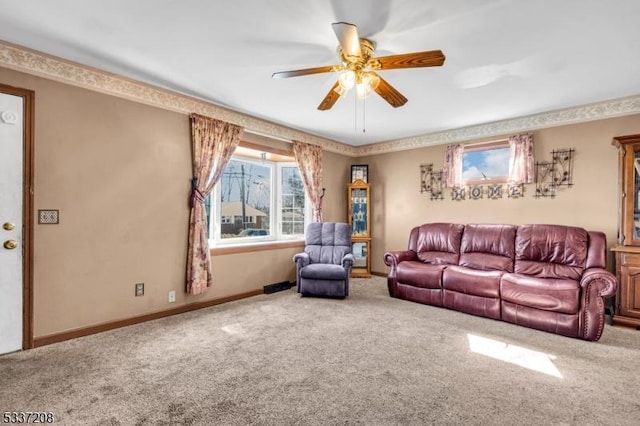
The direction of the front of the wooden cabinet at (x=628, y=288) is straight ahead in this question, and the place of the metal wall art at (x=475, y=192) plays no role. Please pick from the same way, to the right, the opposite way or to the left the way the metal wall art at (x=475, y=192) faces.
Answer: the same way

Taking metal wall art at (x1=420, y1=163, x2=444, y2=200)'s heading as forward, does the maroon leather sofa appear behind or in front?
in front

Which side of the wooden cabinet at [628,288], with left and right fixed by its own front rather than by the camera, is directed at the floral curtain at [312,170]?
right

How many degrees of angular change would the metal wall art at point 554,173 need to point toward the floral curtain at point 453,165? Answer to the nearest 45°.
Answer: approximately 90° to its right

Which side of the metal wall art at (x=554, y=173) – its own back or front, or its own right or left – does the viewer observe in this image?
front

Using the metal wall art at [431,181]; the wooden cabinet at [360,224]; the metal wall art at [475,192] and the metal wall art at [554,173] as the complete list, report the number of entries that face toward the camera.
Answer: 4

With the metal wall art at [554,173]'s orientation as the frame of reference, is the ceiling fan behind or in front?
in front

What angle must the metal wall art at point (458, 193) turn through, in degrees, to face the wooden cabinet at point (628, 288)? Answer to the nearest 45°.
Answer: approximately 45° to its left

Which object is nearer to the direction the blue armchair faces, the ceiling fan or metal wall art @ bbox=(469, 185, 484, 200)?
the ceiling fan

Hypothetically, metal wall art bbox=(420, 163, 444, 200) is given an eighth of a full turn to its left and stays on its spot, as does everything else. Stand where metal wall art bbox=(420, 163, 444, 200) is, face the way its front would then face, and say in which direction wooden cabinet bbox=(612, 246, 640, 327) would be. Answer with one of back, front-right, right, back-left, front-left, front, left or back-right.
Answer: front

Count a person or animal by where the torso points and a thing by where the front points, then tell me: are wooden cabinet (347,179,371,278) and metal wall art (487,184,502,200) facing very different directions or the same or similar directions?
same or similar directions

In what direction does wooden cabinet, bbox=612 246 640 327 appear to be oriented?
toward the camera

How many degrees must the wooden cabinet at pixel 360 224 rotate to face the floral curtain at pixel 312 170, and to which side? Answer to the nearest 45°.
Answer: approximately 45° to its right

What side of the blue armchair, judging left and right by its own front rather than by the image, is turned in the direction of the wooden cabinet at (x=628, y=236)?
left

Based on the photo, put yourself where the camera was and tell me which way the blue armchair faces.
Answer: facing the viewer

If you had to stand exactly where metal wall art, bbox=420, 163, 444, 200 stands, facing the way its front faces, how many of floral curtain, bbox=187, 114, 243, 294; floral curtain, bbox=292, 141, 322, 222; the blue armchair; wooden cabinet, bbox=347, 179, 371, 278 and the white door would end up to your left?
0

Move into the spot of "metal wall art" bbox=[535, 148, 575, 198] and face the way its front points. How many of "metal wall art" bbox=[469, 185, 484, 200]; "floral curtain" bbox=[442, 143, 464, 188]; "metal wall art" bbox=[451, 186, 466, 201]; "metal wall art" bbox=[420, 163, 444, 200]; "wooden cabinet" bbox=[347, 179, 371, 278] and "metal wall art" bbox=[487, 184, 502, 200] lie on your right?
6

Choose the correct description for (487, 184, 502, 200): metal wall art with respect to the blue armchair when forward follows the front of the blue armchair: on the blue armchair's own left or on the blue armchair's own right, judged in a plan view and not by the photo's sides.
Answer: on the blue armchair's own left

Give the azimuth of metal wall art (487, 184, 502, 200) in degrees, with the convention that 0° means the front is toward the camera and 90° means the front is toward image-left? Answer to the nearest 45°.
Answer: approximately 0°

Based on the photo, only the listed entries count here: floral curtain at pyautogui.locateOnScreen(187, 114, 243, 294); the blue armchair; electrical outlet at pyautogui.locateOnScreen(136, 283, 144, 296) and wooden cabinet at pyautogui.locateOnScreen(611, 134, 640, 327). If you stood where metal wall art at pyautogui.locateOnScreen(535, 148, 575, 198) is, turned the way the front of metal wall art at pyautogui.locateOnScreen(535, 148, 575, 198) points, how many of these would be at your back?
0

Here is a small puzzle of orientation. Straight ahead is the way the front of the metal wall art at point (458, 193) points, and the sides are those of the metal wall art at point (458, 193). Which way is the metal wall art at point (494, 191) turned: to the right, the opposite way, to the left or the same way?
the same way

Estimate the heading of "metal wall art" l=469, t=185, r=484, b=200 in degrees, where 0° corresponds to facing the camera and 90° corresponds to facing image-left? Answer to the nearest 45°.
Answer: approximately 0°
